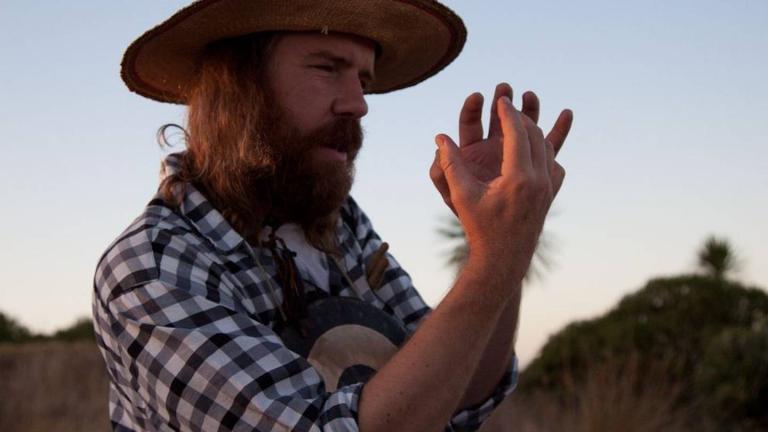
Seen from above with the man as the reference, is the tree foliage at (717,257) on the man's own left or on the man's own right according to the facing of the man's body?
on the man's own left

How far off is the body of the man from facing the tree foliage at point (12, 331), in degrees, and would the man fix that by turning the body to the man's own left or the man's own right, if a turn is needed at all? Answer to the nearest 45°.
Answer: approximately 135° to the man's own left

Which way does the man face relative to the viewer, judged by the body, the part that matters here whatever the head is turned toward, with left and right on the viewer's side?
facing the viewer and to the right of the viewer

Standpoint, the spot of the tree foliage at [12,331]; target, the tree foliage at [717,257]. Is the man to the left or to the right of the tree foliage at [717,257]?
right

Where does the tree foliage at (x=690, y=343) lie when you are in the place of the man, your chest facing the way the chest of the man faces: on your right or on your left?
on your left
